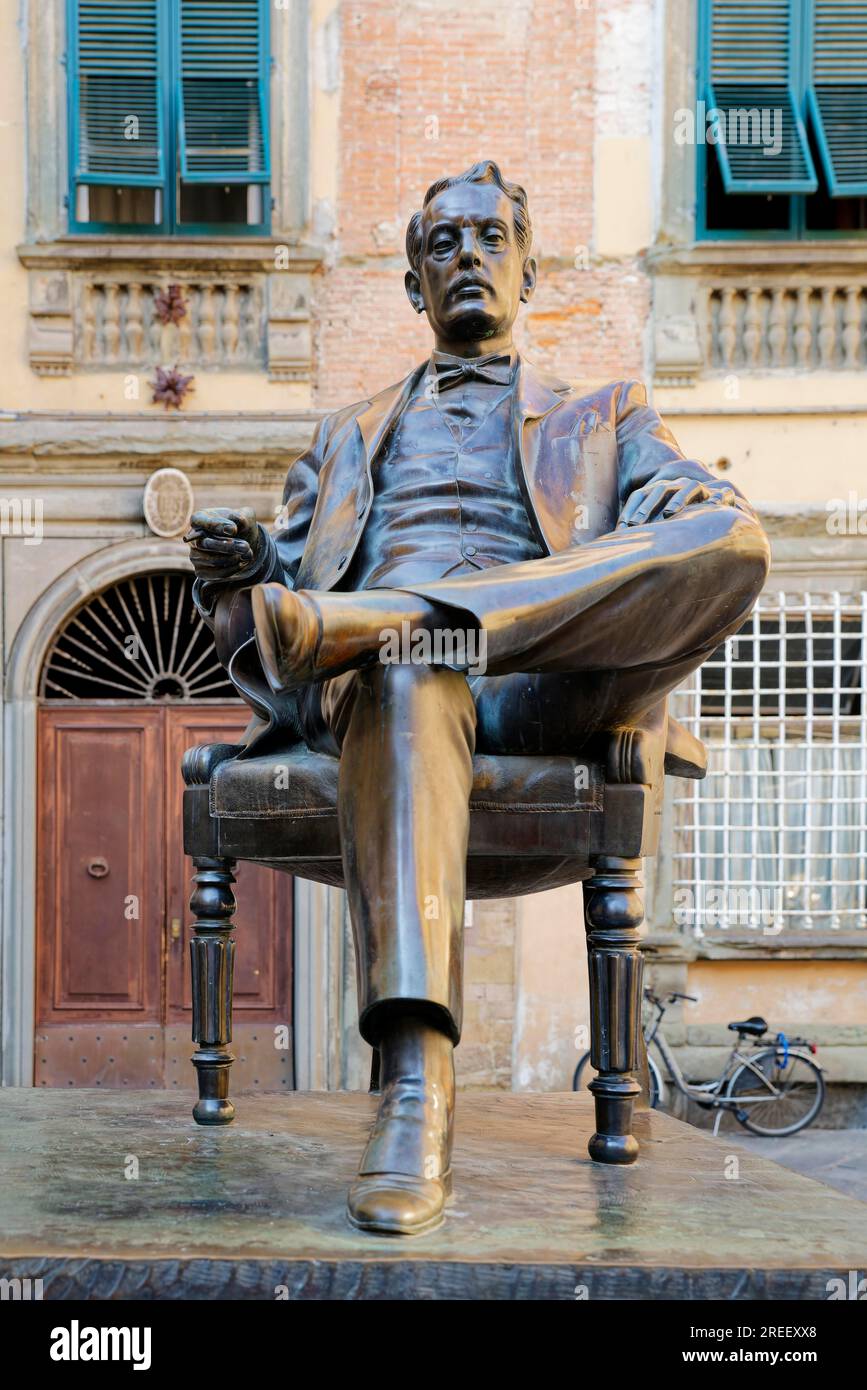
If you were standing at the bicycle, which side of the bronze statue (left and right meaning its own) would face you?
back

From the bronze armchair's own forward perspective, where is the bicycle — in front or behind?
behind

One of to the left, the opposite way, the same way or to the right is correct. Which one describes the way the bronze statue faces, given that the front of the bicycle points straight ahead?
to the left

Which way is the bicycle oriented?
to the viewer's left

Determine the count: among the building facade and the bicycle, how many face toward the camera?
1

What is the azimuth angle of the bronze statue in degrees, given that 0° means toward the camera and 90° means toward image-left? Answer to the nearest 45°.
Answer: approximately 0°

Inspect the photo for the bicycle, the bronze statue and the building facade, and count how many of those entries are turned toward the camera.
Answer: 2

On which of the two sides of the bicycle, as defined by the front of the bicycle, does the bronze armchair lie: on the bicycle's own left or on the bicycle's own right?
on the bicycle's own left
